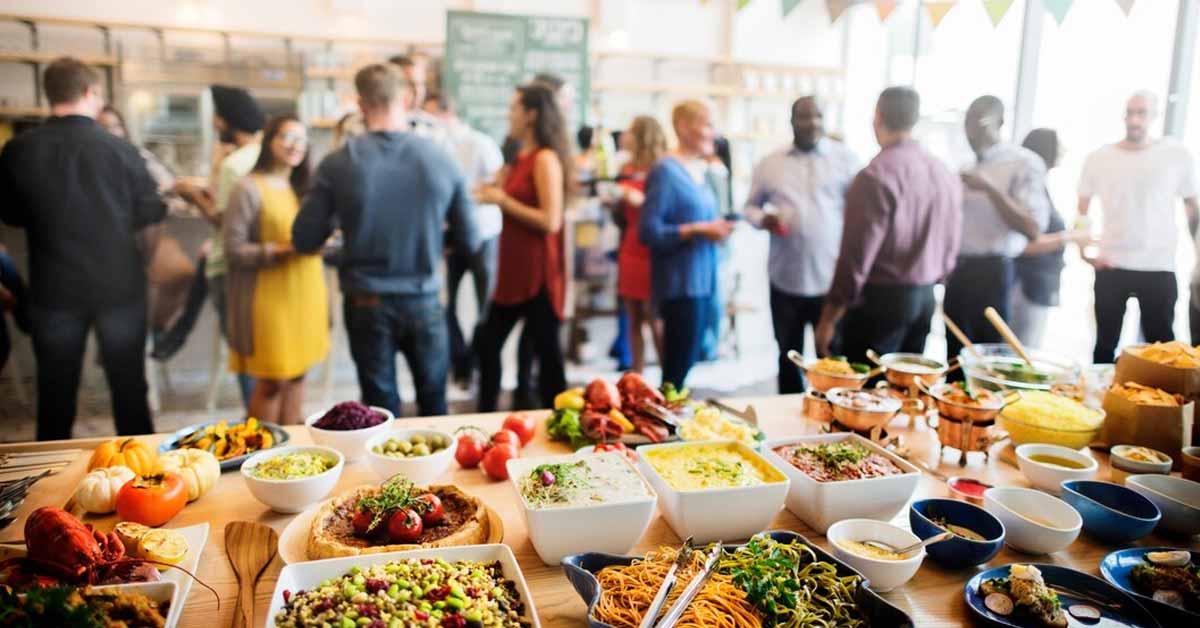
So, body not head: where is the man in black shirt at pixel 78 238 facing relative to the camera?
away from the camera

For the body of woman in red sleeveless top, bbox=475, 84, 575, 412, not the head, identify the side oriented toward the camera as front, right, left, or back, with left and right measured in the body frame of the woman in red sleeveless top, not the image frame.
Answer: left

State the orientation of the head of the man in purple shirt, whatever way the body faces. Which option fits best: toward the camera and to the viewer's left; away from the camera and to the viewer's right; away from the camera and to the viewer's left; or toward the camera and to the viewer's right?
away from the camera and to the viewer's left

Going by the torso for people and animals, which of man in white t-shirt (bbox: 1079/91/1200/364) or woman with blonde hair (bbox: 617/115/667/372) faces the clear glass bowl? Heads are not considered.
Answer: the man in white t-shirt

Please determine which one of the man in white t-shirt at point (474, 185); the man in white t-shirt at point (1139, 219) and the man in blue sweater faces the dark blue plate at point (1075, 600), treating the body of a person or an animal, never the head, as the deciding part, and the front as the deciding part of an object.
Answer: the man in white t-shirt at point (1139, 219)

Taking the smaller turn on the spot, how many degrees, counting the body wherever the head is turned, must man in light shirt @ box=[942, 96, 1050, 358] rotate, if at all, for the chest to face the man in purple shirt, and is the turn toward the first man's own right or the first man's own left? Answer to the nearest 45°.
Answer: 0° — they already face them

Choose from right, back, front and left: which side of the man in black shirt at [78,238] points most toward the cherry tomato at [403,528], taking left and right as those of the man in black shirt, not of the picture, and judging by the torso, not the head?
back

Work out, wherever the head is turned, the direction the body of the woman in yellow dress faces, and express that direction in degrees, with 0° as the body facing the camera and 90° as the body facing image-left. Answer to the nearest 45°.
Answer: approximately 315°

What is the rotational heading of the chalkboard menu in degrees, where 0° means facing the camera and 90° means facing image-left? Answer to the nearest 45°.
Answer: approximately 0°

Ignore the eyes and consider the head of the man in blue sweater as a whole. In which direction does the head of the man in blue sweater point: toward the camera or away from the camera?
away from the camera
